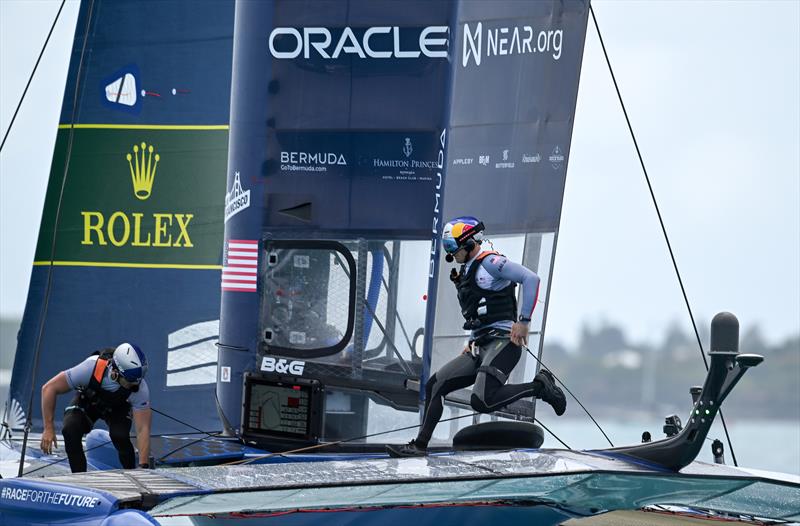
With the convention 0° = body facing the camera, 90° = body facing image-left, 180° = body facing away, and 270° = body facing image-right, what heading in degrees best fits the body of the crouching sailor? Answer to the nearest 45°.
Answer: approximately 315°

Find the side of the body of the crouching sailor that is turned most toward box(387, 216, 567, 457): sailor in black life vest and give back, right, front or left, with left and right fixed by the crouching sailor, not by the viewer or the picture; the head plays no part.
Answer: front

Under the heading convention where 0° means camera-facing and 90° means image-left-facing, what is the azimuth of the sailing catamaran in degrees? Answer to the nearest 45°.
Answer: approximately 90°
